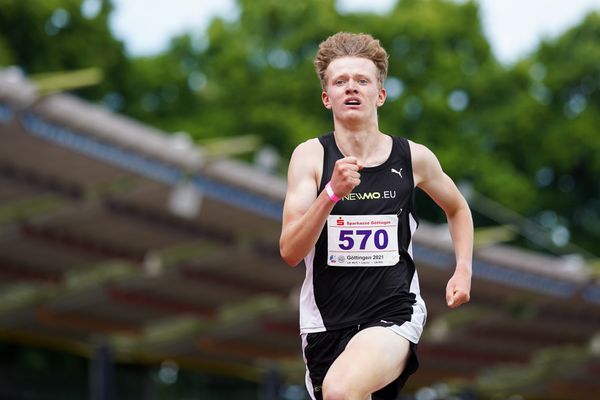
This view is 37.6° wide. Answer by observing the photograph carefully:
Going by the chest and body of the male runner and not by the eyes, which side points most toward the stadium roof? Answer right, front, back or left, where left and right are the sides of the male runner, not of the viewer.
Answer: back

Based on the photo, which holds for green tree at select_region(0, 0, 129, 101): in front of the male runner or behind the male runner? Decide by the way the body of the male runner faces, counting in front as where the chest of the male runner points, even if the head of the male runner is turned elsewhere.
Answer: behind

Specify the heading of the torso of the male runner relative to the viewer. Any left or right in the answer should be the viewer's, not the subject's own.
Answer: facing the viewer
